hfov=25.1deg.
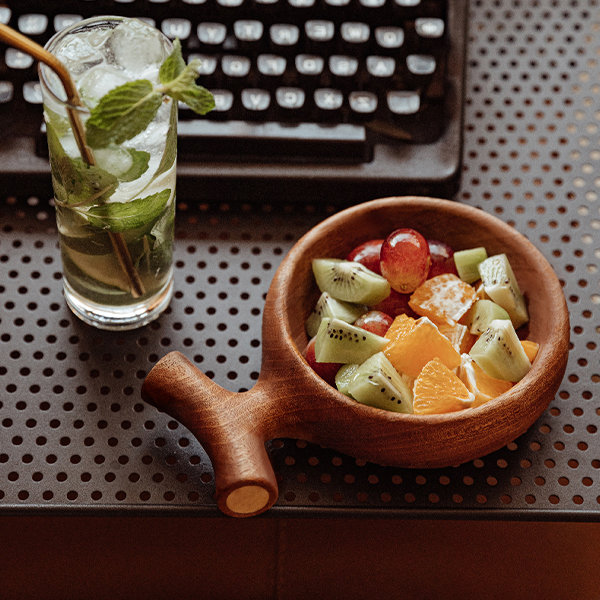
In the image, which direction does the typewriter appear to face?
toward the camera
